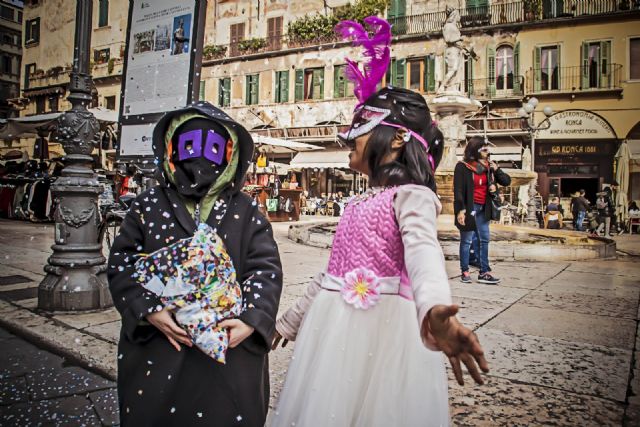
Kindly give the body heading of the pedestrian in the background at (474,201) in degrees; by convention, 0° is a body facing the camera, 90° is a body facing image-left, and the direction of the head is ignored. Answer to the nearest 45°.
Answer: approximately 315°

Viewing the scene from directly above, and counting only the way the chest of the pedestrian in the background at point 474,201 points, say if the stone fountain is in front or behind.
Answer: behind

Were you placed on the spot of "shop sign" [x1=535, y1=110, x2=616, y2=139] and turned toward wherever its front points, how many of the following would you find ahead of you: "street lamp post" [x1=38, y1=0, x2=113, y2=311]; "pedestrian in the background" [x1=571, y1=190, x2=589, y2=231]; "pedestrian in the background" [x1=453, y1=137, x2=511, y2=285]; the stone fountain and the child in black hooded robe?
5

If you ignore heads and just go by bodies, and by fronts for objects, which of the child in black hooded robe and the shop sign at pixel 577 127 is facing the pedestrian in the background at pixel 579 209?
the shop sign

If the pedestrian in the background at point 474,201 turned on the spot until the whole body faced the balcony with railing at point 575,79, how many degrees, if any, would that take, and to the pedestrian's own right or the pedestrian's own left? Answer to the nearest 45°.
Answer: approximately 135° to the pedestrian's own left

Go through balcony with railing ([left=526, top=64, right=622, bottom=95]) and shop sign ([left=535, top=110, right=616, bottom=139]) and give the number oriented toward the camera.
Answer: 2

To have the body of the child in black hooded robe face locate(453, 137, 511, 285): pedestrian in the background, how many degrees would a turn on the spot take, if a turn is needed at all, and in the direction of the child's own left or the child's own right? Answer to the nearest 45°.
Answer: approximately 135° to the child's own left

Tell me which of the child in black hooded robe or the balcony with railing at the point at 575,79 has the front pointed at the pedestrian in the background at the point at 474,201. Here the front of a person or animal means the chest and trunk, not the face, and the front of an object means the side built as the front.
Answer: the balcony with railing

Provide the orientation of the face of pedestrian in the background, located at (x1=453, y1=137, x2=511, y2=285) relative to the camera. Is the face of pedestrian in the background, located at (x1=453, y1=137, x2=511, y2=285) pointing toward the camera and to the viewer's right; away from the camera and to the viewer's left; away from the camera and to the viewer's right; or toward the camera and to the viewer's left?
toward the camera and to the viewer's right
